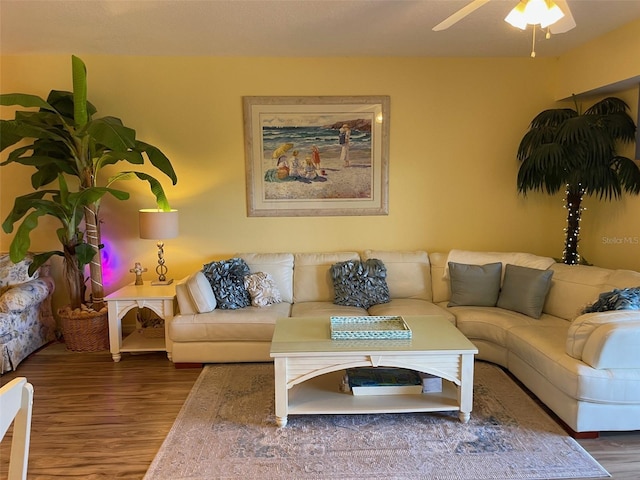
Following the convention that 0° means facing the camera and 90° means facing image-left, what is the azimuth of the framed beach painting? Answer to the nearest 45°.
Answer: approximately 0°

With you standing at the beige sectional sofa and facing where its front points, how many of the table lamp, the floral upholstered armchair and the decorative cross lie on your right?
3

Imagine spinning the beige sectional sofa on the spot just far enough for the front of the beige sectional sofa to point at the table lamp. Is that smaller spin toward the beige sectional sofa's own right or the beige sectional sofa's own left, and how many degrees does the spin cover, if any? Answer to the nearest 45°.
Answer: approximately 90° to the beige sectional sofa's own right

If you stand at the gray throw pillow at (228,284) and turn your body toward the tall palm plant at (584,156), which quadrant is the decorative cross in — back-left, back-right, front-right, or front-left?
back-left

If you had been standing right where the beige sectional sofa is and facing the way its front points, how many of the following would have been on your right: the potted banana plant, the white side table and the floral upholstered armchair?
3

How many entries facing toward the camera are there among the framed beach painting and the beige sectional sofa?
2

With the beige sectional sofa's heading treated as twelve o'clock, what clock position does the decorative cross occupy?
The decorative cross is roughly at 3 o'clock from the beige sectional sofa.

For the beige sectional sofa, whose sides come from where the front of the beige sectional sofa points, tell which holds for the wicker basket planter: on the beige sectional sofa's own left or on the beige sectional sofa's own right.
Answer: on the beige sectional sofa's own right

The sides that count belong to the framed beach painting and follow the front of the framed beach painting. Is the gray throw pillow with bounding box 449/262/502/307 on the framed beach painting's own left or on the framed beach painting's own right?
on the framed beach painting's own left

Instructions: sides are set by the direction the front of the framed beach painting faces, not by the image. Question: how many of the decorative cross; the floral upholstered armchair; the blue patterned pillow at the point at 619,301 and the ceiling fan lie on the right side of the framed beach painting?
2
